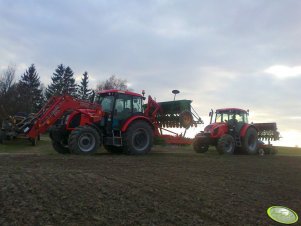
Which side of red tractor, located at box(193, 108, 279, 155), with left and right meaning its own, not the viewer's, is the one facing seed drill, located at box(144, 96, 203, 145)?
front

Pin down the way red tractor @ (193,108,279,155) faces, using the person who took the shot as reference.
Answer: facing the viewer and to the left of the viewer

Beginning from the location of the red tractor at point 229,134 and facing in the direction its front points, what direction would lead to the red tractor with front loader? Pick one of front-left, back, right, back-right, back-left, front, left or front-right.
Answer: front

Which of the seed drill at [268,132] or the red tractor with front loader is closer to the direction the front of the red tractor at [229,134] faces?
the red tractor with front loader
